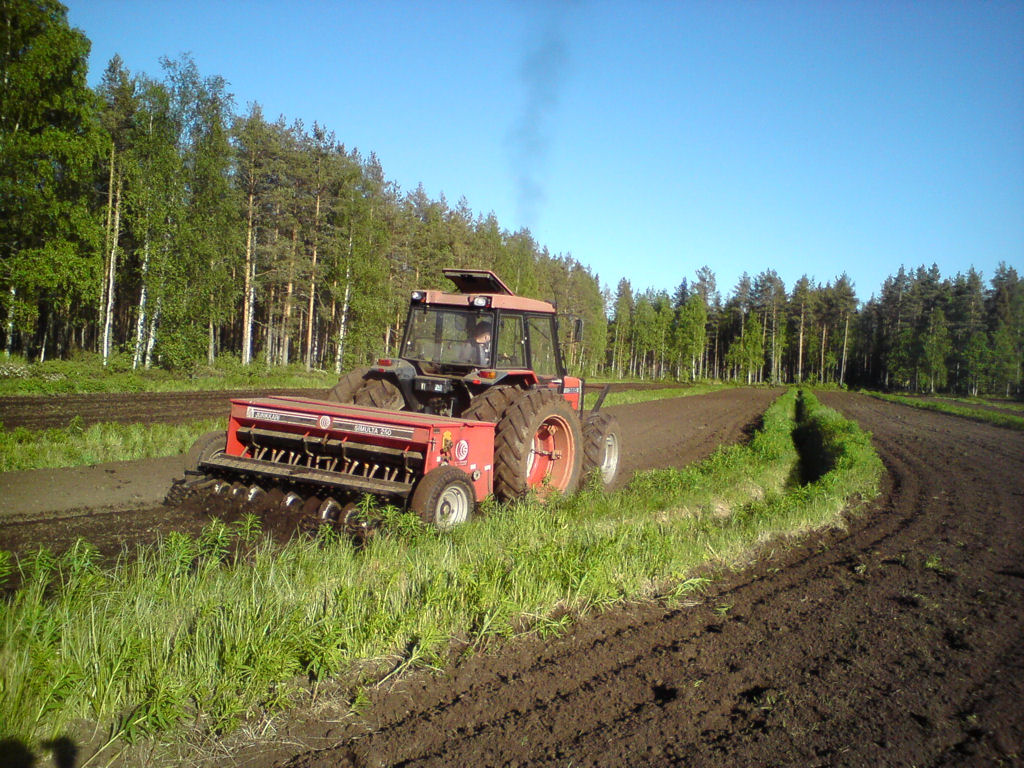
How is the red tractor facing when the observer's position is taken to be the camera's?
facing away from the viewer and to the right of the viewer

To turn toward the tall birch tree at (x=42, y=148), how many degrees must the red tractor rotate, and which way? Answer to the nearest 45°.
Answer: approximately 90° to its left
